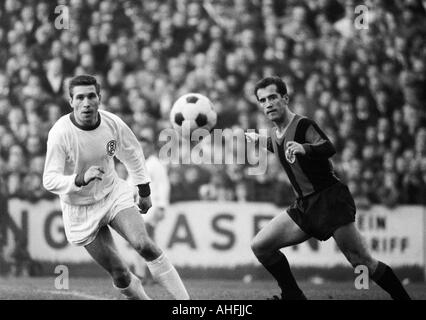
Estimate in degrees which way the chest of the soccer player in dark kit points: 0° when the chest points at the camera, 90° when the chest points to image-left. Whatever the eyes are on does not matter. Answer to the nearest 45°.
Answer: approximately 45°

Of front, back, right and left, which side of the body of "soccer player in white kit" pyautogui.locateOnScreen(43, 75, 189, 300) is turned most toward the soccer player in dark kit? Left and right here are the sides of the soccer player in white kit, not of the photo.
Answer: left

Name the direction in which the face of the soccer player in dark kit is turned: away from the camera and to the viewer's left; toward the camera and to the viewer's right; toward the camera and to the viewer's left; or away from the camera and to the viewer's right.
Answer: toward the camera and to the viewer's left

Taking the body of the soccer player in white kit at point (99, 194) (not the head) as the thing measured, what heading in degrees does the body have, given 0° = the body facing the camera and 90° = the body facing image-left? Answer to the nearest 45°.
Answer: approximately 0°

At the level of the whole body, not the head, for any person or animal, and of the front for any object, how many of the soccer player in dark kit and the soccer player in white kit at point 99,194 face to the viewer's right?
0
